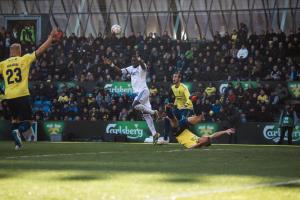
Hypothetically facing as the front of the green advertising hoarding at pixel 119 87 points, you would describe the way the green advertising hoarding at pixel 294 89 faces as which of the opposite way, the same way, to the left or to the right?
the same way

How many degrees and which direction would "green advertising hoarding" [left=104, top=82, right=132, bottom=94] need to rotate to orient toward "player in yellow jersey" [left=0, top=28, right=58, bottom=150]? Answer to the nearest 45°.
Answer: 0° — it already faces them

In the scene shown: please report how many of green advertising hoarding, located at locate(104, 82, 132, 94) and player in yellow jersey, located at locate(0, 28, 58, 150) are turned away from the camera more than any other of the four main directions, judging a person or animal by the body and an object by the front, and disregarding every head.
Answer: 1

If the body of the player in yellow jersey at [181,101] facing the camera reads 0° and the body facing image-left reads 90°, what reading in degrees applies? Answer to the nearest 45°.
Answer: approximately 45°

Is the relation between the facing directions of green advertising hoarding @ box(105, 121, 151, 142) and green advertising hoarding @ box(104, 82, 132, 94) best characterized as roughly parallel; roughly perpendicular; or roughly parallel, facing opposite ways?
roughly parallel

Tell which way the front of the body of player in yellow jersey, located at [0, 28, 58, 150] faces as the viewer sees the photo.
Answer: away from the camera

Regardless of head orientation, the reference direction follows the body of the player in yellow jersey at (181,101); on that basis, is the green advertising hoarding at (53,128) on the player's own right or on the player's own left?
on the player's own right

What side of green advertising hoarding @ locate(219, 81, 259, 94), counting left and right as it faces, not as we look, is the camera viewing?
front

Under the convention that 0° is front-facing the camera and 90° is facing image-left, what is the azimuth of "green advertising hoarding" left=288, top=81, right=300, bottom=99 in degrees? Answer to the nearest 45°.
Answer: approximately 0°

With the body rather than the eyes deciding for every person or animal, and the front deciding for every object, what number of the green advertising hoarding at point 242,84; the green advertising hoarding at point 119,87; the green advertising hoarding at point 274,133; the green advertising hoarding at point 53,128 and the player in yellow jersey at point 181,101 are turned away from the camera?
0

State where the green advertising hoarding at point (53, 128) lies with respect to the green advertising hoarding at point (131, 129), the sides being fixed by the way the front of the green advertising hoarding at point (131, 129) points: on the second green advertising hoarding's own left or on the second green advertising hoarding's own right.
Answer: on the second green advertising hoarding's own right

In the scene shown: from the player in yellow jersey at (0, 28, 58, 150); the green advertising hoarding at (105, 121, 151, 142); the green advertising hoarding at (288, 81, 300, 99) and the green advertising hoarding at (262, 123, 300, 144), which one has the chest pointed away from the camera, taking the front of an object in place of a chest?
the player in yellow jersey

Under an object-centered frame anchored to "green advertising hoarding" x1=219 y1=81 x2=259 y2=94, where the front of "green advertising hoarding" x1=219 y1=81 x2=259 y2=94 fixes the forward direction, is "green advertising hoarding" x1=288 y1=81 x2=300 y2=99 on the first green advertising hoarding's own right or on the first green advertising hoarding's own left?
on the first green advertising hoarding's own left

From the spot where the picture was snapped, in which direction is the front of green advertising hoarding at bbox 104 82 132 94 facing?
facing the viewer

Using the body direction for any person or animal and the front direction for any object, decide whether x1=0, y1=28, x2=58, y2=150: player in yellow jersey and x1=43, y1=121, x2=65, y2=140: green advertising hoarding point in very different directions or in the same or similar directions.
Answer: very different directions

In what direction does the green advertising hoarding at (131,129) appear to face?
toward the camera
